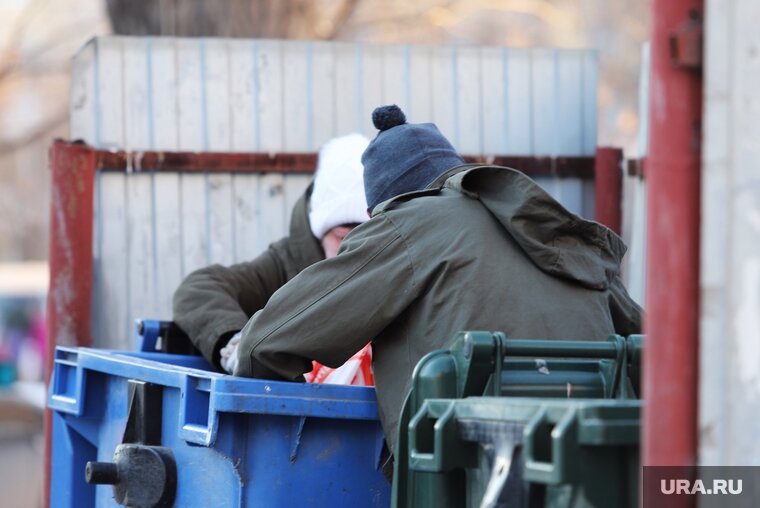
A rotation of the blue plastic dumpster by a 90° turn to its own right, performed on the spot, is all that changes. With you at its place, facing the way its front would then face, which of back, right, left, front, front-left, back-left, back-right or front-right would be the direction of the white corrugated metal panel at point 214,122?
back-right

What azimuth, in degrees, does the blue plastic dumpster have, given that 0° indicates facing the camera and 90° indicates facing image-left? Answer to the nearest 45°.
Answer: approximately 315°

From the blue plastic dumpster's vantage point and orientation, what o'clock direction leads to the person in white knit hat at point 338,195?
The person in white knit hat is roughly at 8 o'clock from the blue plastic dumpster.
